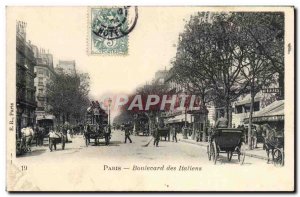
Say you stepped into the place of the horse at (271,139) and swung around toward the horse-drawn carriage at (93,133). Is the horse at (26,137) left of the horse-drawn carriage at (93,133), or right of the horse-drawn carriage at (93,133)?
left
